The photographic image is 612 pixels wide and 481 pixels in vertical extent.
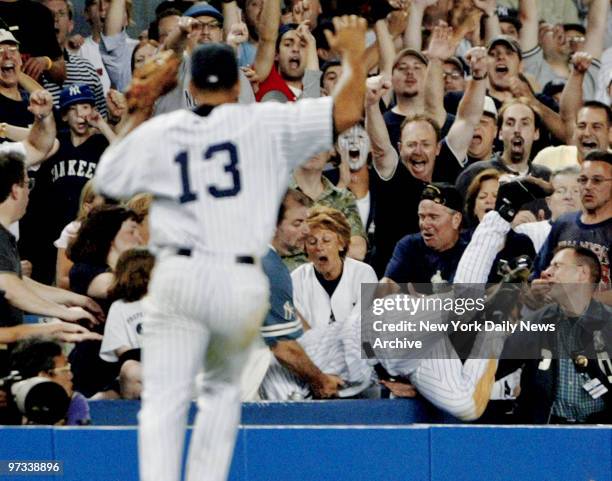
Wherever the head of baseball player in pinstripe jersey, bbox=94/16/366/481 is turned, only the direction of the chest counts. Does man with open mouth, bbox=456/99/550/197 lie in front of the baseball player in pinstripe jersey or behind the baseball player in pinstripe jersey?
in front

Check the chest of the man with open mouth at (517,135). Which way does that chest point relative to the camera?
toward the camera

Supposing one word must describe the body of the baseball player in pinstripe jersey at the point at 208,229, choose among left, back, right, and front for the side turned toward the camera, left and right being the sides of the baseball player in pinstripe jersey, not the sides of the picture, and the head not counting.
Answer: back

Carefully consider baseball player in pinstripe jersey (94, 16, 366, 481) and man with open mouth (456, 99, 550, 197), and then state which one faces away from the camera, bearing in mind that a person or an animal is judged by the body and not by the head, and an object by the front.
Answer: the baseball player in pinstripe jersey

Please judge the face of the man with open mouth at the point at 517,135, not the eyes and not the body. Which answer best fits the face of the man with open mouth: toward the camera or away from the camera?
toward the camera

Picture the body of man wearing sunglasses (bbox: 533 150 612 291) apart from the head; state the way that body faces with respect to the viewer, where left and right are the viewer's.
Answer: facing the viewer and to the left of the viewer

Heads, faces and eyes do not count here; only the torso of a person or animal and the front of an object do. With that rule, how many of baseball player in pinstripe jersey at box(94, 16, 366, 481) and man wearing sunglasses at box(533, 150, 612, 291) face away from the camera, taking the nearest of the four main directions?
1

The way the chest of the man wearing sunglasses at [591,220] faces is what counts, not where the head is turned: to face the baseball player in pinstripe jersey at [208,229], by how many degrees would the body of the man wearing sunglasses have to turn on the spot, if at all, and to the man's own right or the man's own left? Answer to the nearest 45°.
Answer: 0° — they already face them

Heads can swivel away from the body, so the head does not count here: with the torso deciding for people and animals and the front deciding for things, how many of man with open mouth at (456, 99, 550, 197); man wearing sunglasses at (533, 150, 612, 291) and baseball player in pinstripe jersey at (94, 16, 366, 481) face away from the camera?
1

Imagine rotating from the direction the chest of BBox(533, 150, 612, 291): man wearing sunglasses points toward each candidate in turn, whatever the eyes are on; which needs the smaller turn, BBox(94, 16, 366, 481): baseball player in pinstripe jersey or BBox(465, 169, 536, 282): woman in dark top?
the baseball player in pinstripe jersey

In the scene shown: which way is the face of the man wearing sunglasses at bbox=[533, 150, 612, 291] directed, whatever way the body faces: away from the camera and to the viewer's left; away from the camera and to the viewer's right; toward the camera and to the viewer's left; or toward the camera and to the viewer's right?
toward the camera and to the viewer's left

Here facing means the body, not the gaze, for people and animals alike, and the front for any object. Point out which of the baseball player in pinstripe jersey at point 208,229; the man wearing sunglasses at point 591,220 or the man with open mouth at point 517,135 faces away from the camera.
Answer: the baseball player in pinstripe jersey

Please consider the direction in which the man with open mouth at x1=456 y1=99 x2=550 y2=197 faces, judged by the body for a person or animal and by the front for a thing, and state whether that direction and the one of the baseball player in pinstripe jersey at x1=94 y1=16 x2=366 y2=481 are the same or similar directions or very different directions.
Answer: very different directions

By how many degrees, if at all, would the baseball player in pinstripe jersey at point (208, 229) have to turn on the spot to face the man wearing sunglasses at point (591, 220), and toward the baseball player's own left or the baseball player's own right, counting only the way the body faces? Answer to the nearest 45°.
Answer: approximately 45° to the baseball player's own right
